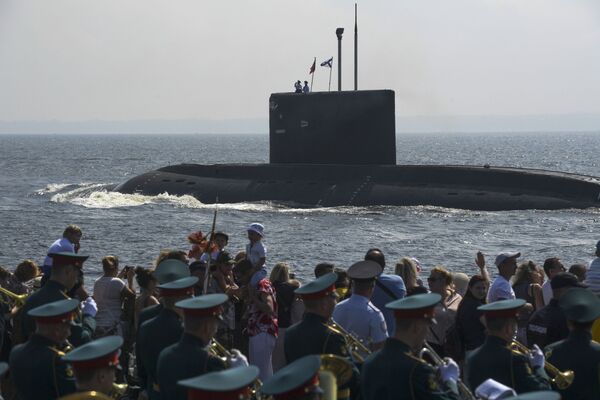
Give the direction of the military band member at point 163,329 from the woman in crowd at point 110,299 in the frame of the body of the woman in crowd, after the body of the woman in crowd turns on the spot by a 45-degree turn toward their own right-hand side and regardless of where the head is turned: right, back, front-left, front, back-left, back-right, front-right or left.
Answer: right

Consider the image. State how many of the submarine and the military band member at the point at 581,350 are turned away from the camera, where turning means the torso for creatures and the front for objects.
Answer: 1

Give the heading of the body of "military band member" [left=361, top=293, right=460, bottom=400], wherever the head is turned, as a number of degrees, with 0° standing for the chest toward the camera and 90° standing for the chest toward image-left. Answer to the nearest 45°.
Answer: approximately 225°

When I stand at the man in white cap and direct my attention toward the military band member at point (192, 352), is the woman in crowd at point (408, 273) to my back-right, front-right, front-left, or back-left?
front-right

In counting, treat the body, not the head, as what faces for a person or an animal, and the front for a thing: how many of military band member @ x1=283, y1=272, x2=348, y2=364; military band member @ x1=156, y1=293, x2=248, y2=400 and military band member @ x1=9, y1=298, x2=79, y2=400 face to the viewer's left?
0

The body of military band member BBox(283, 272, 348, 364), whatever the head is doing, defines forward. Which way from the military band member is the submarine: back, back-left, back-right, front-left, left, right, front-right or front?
front-left

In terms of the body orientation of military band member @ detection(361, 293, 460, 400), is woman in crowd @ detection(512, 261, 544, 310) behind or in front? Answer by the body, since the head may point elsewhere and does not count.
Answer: in front

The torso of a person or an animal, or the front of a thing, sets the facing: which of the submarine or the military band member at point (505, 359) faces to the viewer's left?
the submarine

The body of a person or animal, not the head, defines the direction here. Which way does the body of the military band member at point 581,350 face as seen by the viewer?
away from the camera

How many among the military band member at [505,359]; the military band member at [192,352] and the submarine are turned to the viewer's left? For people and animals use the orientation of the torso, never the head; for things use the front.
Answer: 1

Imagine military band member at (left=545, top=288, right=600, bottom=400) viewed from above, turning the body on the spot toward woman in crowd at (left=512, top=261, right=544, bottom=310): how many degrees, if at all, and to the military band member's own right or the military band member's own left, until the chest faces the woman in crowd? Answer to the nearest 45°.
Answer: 0° — they already face them

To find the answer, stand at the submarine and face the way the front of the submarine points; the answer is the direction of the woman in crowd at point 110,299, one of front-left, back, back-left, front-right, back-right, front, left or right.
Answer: left

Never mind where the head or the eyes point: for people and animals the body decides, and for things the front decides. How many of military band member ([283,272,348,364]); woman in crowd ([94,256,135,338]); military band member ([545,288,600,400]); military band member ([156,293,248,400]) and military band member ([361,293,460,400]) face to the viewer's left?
0

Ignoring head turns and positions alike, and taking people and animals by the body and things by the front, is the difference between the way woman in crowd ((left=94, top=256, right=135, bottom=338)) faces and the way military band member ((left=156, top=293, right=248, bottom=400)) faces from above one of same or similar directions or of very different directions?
same or similar directions

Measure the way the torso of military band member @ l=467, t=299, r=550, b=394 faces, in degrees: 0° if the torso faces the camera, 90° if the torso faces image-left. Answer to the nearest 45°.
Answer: approximately 225°

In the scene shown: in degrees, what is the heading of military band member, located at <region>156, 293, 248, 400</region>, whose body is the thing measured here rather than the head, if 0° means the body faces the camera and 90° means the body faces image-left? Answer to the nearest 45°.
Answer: approximately 225°

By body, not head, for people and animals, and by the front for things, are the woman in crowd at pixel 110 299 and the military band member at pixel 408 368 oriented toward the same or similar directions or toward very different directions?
same or similar directions
